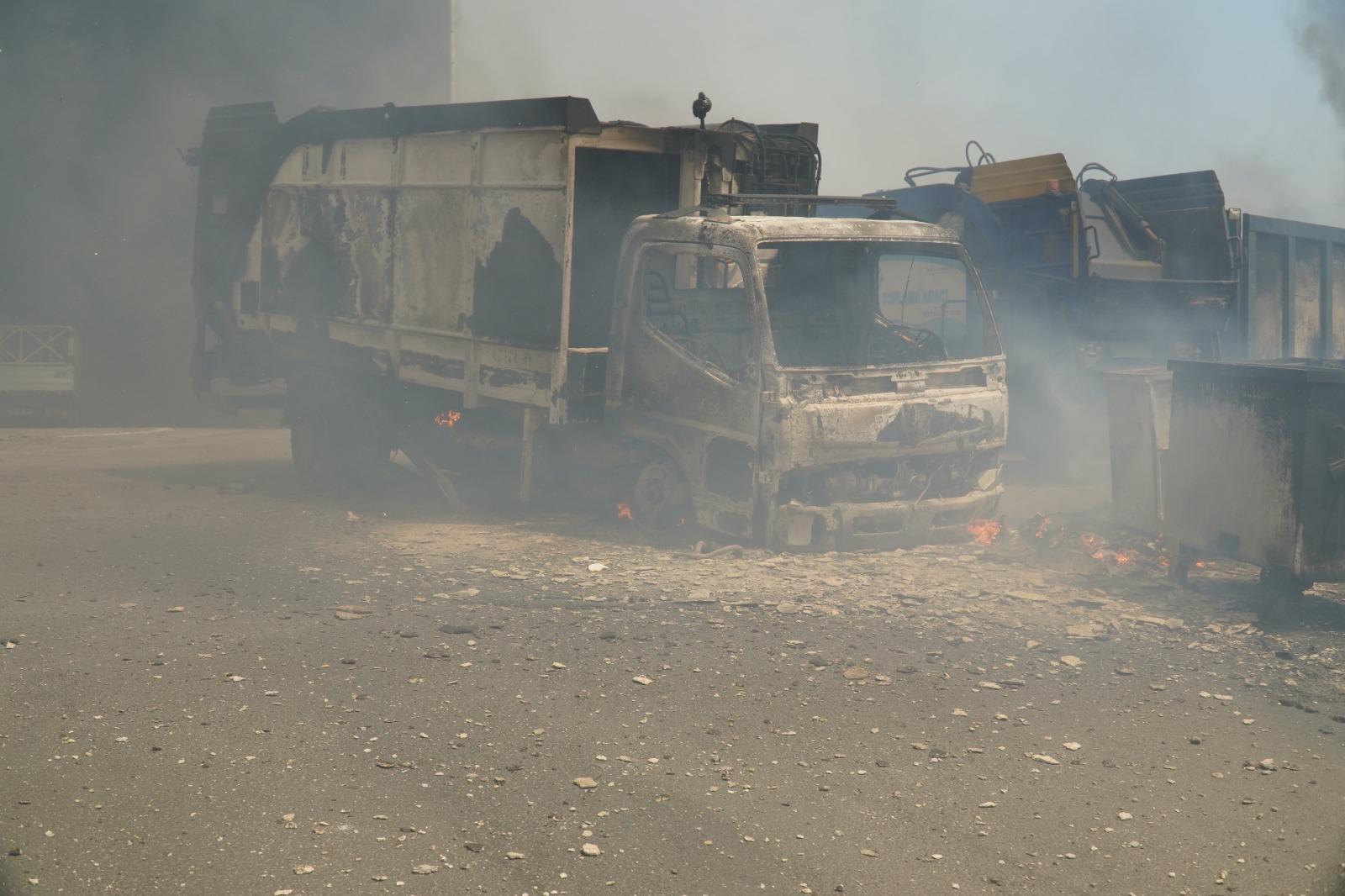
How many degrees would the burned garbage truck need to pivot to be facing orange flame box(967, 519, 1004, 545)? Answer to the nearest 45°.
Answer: approximately 45° to its left

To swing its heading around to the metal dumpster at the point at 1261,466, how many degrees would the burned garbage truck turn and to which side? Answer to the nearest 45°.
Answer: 0° — it already faces it

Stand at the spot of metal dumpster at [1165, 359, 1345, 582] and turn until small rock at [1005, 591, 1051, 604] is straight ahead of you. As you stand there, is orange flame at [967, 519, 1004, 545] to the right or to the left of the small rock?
right

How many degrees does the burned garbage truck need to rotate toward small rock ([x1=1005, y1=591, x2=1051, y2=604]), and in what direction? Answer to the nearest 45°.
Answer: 0° — it already faces it

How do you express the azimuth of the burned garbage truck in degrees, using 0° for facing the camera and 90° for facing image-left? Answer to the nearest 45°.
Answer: approximately 315°

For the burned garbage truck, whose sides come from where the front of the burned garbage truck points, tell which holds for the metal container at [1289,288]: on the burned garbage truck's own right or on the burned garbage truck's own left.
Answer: on the burned garbage truck's own left
